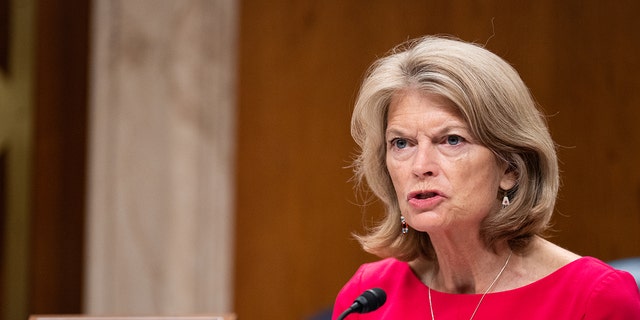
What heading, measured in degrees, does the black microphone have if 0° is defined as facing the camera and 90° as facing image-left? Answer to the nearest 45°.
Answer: approximately 270°

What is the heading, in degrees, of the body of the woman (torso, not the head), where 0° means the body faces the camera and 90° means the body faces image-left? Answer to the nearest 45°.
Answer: approximately 45°
